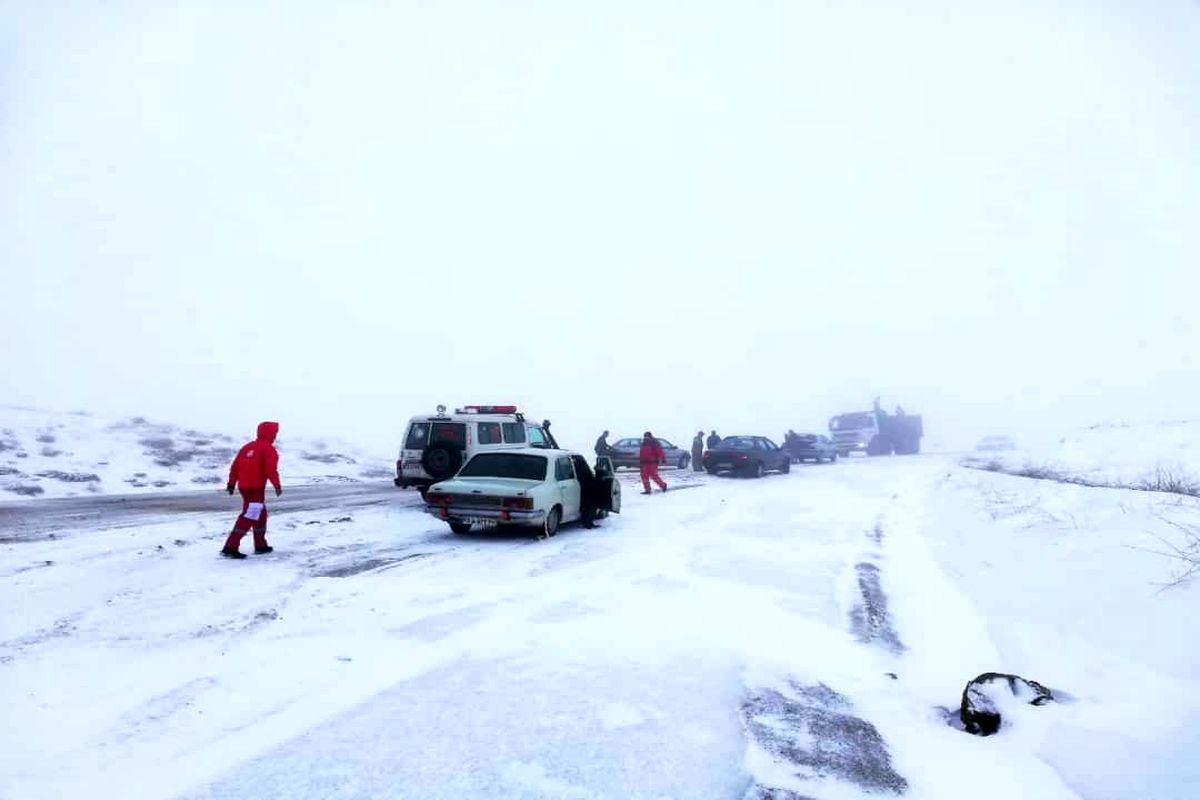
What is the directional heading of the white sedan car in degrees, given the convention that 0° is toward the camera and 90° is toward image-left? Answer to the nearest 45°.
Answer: approximately 225°

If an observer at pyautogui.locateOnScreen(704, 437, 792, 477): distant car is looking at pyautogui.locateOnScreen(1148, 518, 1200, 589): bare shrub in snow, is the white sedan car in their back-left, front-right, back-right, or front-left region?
front-right

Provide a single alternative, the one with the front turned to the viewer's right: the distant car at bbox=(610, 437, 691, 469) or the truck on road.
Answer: the distant car

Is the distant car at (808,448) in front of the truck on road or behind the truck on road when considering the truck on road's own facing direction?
in front

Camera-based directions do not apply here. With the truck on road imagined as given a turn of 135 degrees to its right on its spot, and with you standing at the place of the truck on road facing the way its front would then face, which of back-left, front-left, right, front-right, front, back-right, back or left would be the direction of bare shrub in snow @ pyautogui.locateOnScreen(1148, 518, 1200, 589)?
back

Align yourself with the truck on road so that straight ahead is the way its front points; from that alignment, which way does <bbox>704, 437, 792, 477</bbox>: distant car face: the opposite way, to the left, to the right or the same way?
the opposite way

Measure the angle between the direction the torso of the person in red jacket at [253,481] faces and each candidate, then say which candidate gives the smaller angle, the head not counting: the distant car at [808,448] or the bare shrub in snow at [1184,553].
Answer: the distant car

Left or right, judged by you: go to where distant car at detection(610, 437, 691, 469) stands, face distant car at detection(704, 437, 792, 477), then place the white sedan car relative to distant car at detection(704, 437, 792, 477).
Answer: right

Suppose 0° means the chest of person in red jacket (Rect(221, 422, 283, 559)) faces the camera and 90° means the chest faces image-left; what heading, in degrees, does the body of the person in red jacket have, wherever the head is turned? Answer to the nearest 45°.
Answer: approximately 225°

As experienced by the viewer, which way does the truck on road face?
facing the viewer and to the left of the viewer

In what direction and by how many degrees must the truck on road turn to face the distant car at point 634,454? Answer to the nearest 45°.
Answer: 0° — it already faces it

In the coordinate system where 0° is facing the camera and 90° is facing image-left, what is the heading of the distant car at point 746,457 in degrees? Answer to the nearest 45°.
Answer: approximately 225°

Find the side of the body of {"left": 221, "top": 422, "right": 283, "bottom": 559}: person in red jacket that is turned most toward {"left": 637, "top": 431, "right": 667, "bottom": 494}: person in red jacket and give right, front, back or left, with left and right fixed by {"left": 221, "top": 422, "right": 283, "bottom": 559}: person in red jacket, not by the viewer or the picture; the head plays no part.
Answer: front
